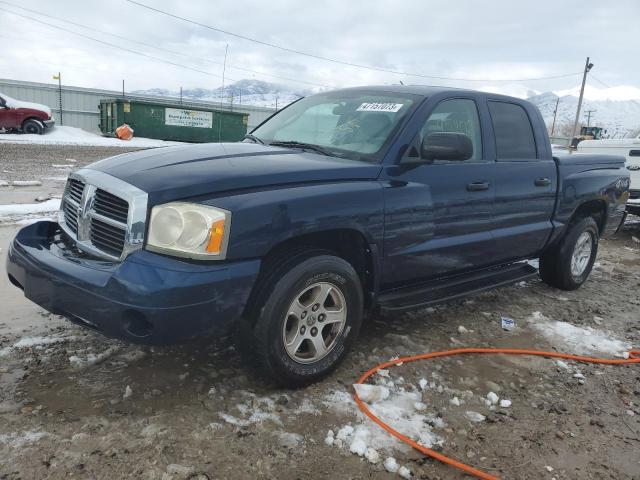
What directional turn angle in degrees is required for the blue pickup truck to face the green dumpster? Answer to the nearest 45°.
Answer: approximately 135° to its right

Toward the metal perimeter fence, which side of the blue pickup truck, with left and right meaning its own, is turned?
right

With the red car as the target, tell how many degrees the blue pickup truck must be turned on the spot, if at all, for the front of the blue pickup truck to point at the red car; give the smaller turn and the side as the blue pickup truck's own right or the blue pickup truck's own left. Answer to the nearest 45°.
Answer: approximately 90° to the blue pickup truck's own right

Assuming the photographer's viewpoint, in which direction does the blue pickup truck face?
facing the viewer and to the left of the viewer
